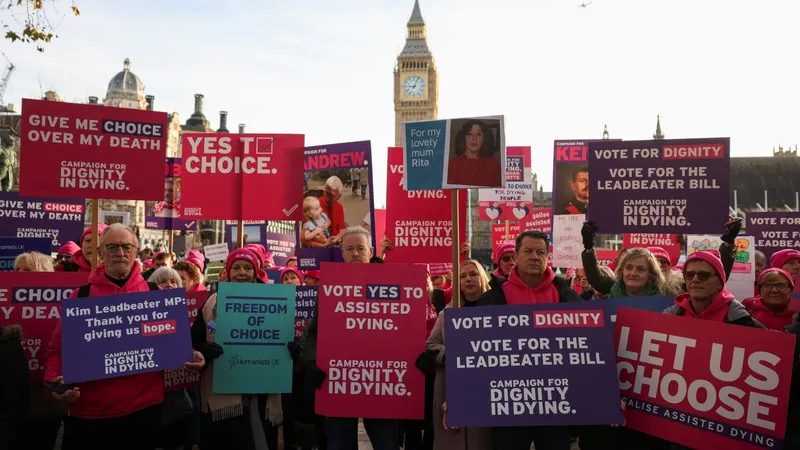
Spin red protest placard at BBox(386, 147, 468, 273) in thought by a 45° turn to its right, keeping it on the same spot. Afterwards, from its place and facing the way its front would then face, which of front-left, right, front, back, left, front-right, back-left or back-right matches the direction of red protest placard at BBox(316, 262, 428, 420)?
front-left

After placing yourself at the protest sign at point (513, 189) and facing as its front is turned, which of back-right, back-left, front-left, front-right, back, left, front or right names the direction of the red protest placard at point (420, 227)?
front

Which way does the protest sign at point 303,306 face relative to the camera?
toward the camera

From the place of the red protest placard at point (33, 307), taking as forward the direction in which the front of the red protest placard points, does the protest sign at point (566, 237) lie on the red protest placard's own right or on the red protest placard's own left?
on the red protest placard's own left

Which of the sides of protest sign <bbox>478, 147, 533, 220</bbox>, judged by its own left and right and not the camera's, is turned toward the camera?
front

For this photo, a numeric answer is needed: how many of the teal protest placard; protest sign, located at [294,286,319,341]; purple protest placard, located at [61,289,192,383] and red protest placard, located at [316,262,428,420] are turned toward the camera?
4

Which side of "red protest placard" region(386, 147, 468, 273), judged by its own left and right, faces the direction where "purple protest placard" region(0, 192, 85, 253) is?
right

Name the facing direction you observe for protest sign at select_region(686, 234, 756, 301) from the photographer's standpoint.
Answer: facing the viewer

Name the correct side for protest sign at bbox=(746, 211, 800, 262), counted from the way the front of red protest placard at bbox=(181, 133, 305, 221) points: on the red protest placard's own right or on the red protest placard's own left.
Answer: on the red protest placard's own left

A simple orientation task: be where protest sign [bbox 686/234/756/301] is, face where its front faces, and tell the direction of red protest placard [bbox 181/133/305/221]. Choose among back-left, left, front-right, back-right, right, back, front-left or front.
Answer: front-right

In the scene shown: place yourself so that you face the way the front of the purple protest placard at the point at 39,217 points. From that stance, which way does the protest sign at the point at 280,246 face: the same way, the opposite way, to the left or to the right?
the same way

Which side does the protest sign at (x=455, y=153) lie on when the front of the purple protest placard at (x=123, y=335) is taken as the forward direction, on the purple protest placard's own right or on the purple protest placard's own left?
on the purple protest placard's own left

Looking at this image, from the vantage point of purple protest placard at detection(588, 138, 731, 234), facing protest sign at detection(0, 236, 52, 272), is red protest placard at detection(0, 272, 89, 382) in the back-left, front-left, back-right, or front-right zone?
front-left

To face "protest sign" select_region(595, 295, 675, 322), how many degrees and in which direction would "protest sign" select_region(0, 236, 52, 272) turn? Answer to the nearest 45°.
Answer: approximately 45° to its left

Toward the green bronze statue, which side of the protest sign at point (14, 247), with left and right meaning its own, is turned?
back
